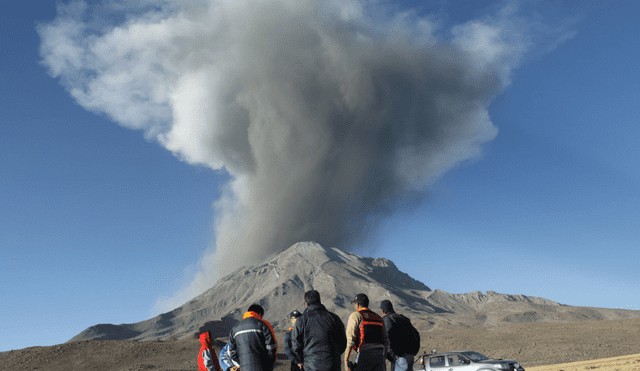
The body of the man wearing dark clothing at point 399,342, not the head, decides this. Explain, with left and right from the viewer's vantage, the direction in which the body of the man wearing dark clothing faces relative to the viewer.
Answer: facing away from the viewer and to the left of the viewer

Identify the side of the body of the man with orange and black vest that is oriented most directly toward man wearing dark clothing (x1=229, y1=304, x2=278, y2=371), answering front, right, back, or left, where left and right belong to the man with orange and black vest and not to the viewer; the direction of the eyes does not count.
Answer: left

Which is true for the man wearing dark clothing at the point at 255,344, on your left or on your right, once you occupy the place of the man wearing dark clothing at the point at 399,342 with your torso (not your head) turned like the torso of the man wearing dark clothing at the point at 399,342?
on your left

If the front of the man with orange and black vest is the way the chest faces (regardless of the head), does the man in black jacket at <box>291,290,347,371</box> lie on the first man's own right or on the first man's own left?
on the first man's own left

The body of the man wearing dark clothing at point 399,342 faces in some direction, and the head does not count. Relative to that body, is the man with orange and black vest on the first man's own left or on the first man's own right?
on the first man's own left

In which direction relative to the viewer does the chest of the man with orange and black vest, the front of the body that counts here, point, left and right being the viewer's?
facing away from the viewer and to the left of the viewer

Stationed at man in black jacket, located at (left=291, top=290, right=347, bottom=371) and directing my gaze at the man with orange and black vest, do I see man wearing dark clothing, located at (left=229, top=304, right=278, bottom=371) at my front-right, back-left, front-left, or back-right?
back-left

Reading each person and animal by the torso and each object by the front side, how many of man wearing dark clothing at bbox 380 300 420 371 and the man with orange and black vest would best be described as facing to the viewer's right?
0
